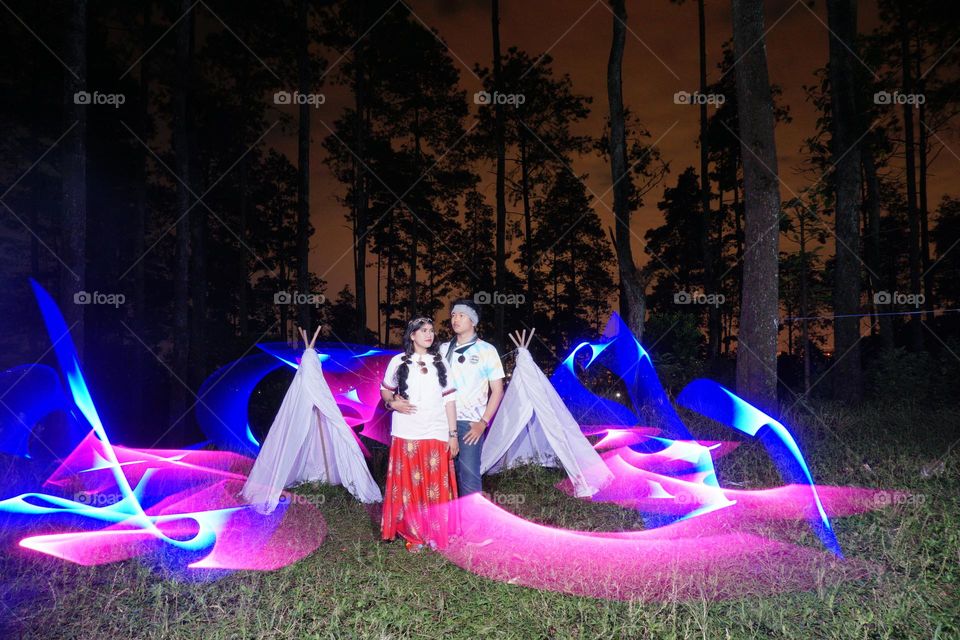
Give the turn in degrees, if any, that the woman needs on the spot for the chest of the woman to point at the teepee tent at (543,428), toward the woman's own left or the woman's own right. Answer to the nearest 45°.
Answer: approximately 135° to the woman's own left

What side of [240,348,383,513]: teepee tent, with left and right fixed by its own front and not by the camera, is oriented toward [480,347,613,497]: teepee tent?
left

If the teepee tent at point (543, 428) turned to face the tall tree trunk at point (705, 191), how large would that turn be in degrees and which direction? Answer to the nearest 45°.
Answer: approximately 135° to its right

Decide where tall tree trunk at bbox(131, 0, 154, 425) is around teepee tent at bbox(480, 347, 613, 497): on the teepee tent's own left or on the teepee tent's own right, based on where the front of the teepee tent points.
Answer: on the teepee tent's own right

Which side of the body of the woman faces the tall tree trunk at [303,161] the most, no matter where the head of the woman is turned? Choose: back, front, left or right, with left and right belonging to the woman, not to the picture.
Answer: back

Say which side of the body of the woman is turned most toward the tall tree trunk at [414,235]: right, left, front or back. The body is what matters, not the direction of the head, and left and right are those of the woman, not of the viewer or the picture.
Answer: back

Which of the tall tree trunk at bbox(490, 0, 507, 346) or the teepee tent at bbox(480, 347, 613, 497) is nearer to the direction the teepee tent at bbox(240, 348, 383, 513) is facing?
the teepee tent

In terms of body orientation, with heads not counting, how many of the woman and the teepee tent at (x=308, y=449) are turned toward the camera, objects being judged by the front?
2

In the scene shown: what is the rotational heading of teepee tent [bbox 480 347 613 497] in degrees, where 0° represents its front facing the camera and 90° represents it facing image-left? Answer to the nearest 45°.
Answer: approximately 45°

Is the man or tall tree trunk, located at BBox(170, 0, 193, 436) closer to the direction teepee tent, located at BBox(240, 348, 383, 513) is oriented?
the man
